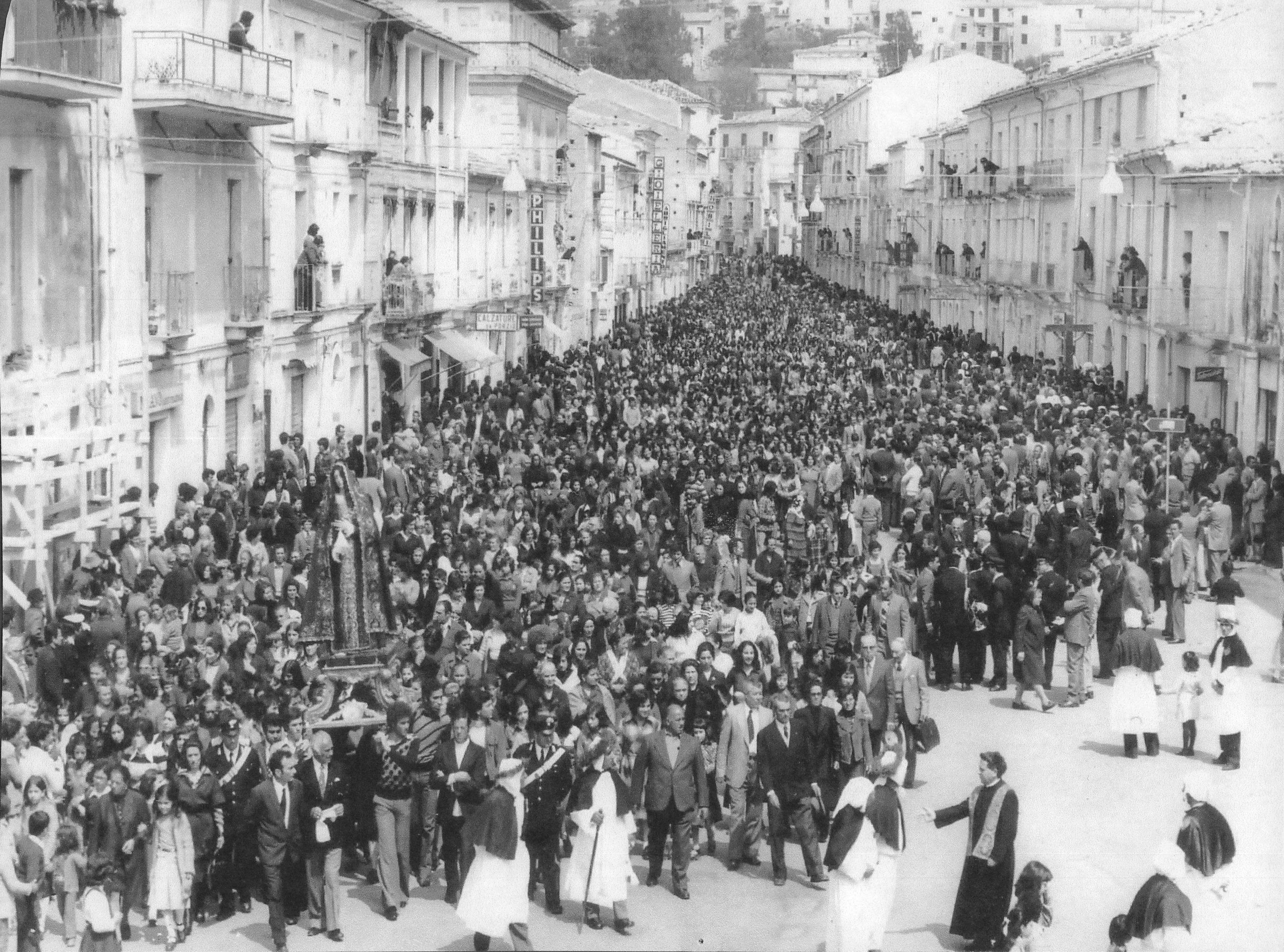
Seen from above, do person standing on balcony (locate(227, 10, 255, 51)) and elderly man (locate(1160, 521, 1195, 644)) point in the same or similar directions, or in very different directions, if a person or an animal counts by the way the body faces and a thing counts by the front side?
very different directions

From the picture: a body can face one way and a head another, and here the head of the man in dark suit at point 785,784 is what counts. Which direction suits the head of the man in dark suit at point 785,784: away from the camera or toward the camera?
toward the camera

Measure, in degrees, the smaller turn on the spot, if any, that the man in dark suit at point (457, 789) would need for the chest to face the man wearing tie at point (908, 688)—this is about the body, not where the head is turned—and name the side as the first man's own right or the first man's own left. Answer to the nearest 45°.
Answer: approximately 135° to the first man's own left

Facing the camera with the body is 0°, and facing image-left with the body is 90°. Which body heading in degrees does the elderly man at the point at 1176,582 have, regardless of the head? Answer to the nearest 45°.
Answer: approximately 45°

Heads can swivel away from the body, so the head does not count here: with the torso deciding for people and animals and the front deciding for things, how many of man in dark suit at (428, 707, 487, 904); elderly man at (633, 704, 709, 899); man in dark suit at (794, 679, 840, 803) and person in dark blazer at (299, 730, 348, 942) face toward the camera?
4

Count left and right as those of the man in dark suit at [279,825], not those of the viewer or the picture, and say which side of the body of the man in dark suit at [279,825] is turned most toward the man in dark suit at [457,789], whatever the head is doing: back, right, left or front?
left

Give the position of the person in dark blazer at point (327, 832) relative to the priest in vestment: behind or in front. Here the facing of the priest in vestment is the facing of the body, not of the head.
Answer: in front

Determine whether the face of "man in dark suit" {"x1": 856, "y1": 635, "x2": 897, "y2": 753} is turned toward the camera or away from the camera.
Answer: toward the camera

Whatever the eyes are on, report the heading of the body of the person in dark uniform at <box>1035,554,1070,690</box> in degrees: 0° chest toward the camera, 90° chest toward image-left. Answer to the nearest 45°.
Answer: approximately 45°

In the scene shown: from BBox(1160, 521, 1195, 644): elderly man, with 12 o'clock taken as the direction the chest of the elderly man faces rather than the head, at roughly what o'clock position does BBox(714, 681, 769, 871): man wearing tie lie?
The man wearing tie is roughly at 11 o'clock from the elderly man.

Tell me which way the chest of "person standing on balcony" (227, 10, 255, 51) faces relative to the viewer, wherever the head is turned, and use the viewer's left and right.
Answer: facing to the right of the viewer

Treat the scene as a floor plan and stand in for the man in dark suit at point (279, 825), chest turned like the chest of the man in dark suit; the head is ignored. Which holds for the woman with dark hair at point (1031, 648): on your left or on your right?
on your left

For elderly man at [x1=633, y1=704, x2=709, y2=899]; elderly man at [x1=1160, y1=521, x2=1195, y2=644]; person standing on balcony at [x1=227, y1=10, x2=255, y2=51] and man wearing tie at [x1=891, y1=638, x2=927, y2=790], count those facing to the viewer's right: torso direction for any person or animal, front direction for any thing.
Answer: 1

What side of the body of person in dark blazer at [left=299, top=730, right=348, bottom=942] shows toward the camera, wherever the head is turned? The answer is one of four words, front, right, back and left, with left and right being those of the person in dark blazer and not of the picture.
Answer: front
